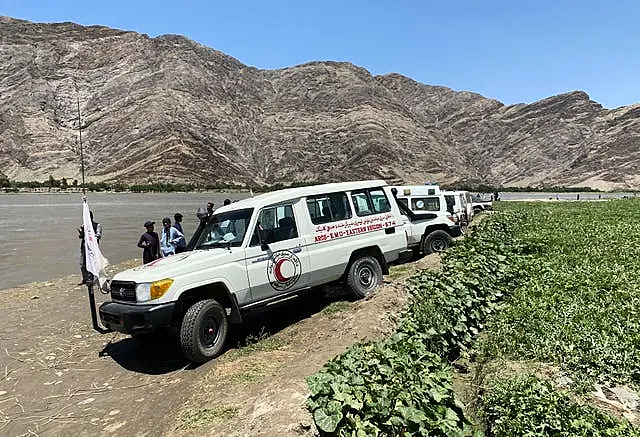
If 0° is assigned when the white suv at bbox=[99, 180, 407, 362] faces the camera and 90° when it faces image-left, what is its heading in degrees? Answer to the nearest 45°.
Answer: approximately 45°

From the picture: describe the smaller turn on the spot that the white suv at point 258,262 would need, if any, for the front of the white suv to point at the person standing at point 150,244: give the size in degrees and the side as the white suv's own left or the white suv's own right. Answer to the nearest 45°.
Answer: approximately 90° to the white suv's own right

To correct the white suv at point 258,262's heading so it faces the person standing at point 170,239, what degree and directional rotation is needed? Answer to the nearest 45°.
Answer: approximately 90° to its right

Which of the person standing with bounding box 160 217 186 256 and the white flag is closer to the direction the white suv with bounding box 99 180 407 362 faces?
the white flag

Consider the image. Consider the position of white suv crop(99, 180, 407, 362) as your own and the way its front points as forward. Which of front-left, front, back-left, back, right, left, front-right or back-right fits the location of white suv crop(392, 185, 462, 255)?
back

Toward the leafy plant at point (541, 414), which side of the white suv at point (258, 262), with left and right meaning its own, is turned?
left
